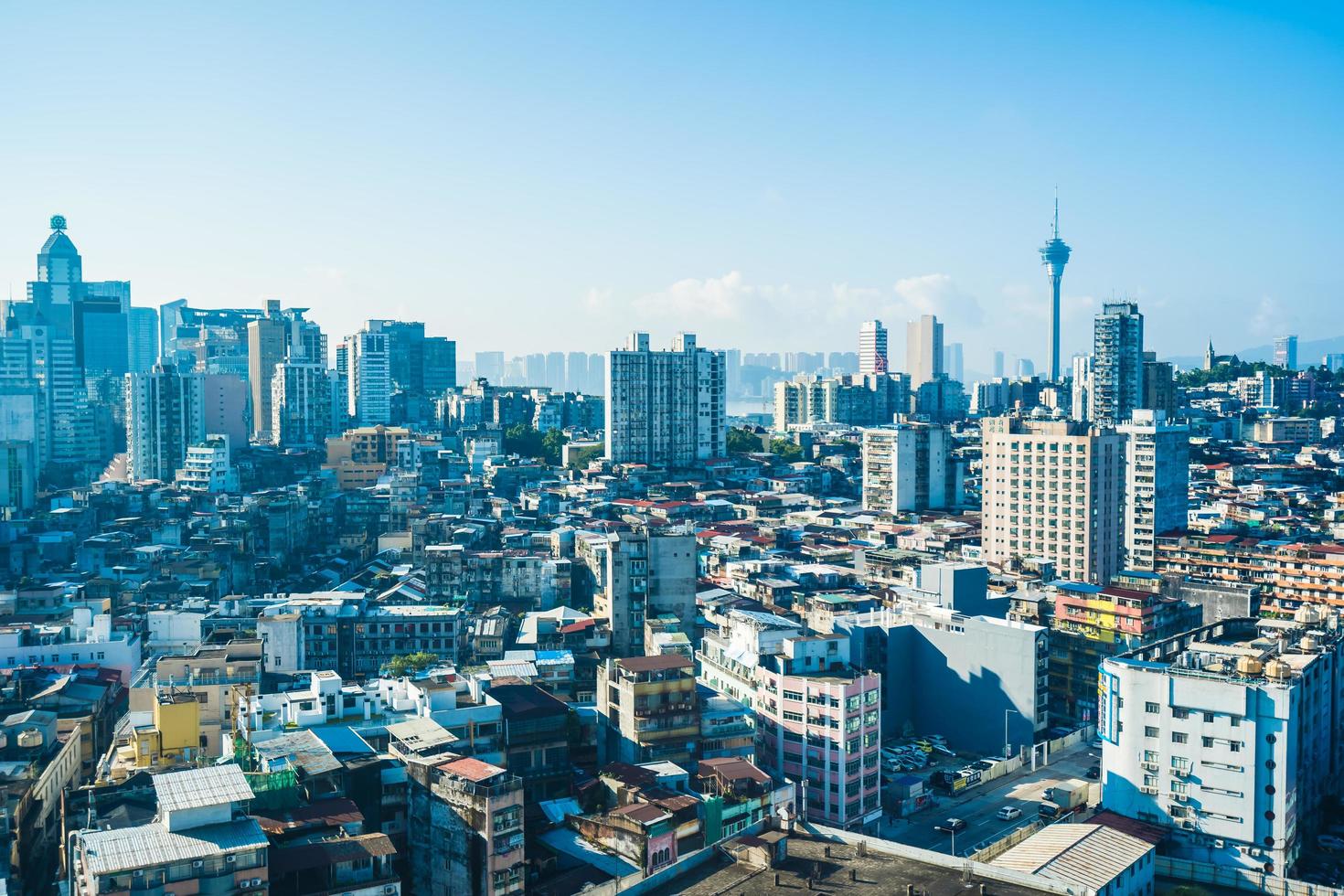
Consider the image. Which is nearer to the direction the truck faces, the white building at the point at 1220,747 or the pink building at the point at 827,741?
the pink building

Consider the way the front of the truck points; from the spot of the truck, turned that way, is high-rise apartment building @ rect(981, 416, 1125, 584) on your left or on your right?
on your right

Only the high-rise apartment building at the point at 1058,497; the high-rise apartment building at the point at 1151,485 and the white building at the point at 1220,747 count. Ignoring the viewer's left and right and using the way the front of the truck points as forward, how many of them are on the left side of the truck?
1

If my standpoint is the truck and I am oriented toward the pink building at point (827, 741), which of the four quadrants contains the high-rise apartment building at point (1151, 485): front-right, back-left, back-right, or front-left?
back-right

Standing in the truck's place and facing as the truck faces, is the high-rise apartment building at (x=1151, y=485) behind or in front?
behind

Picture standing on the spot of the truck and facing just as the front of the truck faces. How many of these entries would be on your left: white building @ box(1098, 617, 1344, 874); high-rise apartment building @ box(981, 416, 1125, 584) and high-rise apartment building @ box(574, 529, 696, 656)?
1

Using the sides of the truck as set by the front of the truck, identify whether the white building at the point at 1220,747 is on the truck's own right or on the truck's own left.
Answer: on the truck's own left

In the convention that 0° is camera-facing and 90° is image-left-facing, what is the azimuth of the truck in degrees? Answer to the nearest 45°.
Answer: approximately 45°

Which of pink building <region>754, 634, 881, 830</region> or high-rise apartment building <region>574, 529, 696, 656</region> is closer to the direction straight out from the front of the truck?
the pink building

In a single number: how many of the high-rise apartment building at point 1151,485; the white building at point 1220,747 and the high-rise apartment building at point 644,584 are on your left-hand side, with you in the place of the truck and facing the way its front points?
1

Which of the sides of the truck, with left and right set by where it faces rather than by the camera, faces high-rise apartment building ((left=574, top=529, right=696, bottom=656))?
right
